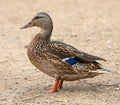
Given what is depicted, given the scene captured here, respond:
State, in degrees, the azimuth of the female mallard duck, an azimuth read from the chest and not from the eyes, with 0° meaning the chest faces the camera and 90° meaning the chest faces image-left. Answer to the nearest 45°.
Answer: approximately 90°
